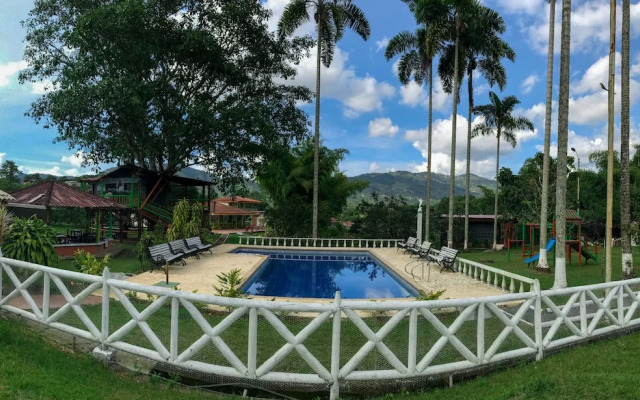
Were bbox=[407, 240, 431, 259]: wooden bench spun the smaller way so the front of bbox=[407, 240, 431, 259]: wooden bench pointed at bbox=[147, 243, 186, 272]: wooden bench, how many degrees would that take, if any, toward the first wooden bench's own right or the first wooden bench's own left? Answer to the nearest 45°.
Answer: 0° — it already faces it

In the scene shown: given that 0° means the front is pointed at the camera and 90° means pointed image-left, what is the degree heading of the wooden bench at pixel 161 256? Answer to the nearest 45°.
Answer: approximately 315°

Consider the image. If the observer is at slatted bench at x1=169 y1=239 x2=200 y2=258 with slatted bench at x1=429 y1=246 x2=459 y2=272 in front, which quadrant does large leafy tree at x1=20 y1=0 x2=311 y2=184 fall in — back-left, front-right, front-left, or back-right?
back-left

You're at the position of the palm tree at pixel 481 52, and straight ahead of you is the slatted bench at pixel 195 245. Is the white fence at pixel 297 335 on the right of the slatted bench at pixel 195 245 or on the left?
left

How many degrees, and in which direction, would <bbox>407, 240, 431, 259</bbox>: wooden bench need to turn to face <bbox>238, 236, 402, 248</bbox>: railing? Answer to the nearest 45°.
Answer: approximately 90° to its right

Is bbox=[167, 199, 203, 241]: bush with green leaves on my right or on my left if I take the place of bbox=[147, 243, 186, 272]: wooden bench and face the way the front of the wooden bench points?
on my left

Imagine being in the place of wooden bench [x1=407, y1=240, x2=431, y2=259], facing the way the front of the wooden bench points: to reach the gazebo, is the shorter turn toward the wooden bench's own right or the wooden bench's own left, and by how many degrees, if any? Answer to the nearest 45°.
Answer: approximately 45° to the wooden bench's own right

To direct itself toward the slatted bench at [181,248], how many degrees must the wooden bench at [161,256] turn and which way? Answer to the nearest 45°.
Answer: approximately 135° to its left
